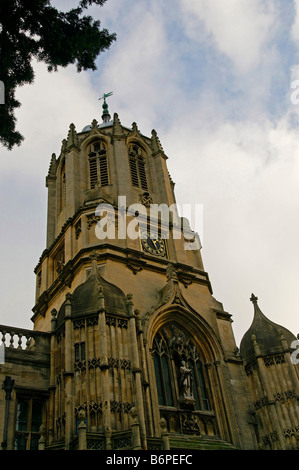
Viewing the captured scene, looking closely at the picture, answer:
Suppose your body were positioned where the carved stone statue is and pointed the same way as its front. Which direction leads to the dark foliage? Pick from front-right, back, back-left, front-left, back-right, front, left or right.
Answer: front-right

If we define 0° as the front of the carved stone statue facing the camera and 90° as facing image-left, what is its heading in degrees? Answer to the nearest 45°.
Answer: approximately 315°
